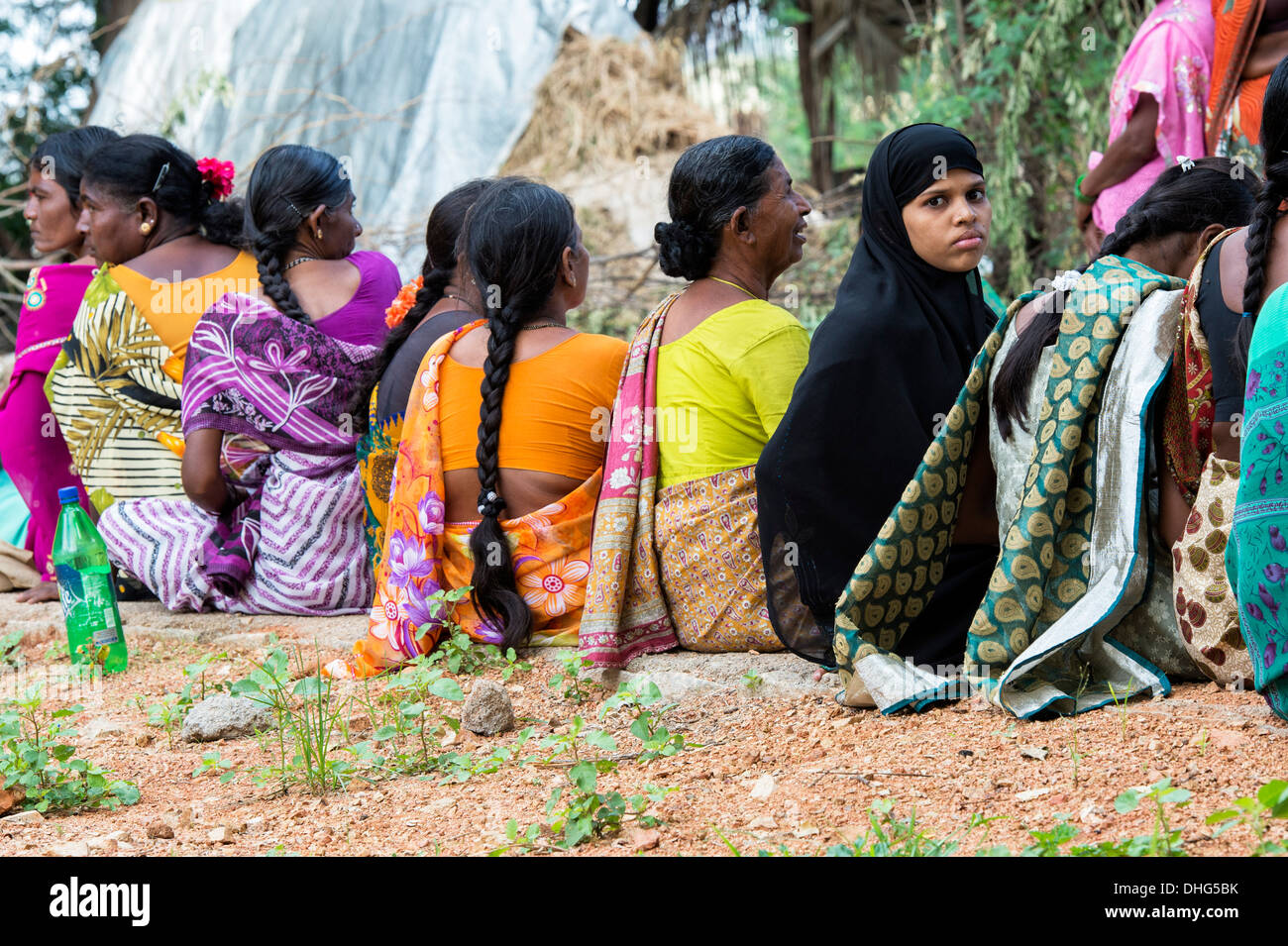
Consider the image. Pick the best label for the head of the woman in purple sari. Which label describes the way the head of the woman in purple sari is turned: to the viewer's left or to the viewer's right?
to the viewer's right

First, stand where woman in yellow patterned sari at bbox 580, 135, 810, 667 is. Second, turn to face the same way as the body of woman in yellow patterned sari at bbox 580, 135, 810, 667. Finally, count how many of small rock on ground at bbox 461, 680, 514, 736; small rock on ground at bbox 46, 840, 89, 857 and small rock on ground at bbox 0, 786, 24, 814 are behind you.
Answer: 3

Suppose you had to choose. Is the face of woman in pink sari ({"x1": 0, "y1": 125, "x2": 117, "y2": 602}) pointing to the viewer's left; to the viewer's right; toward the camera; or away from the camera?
to the viewer's left

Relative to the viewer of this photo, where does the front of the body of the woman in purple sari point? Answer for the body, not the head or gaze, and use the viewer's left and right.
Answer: facing away from the viewer

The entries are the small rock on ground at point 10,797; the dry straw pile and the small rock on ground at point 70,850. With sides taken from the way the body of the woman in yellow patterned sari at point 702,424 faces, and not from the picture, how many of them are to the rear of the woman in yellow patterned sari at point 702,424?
2

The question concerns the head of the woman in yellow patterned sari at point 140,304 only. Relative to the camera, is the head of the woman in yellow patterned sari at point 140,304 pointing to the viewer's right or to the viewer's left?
to the viewer's left

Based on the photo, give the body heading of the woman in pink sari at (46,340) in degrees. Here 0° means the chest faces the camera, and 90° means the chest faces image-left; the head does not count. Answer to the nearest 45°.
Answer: approximately 90°

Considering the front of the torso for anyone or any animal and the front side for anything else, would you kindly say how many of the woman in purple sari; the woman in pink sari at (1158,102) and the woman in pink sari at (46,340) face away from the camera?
1

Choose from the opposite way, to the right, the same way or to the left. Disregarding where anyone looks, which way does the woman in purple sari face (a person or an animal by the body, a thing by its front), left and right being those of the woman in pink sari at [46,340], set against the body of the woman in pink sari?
to the right
